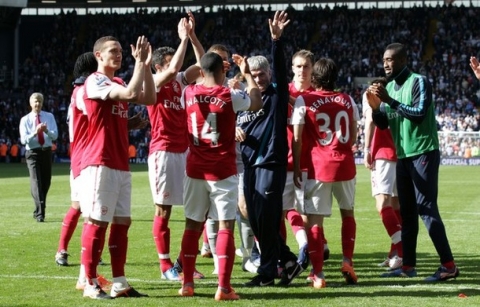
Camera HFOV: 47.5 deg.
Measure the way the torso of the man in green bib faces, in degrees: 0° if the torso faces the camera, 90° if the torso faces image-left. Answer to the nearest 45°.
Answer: approximately 45°

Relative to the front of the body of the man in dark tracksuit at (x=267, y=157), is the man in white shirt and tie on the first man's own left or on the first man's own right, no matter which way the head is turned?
on the first man's own right

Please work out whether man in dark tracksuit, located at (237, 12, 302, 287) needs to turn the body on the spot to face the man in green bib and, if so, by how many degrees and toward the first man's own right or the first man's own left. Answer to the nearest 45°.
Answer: approximately 135° to the first man's own left
